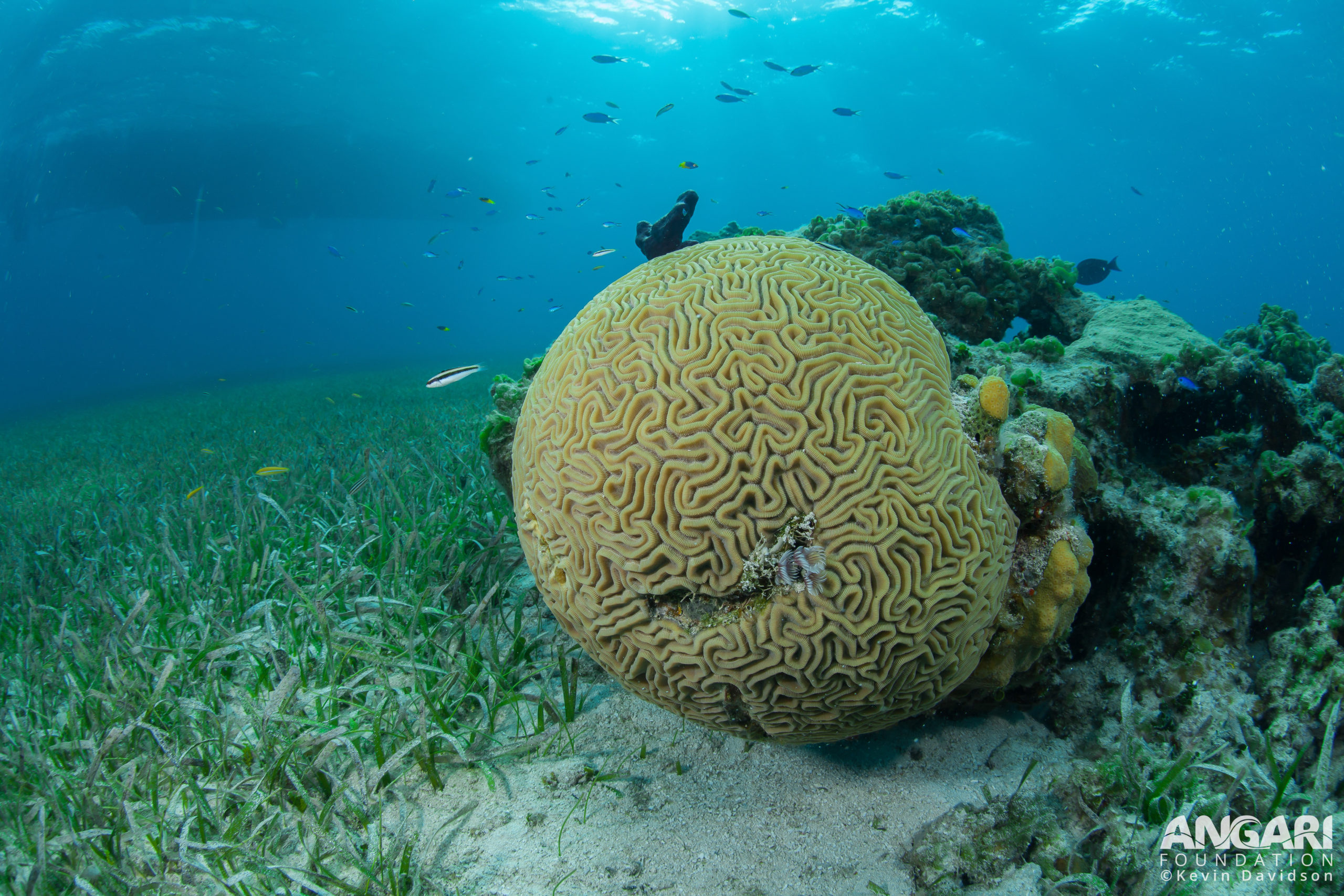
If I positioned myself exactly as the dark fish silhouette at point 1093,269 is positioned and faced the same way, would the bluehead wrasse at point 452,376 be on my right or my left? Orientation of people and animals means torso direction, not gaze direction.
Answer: on my left

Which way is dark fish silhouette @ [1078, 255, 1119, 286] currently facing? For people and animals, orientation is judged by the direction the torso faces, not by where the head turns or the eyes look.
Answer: to the viewer's left

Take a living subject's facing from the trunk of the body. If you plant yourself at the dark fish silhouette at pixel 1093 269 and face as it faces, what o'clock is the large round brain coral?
The large round brain coral is roughly at 9 o'clock from the dark fish silhouette.
